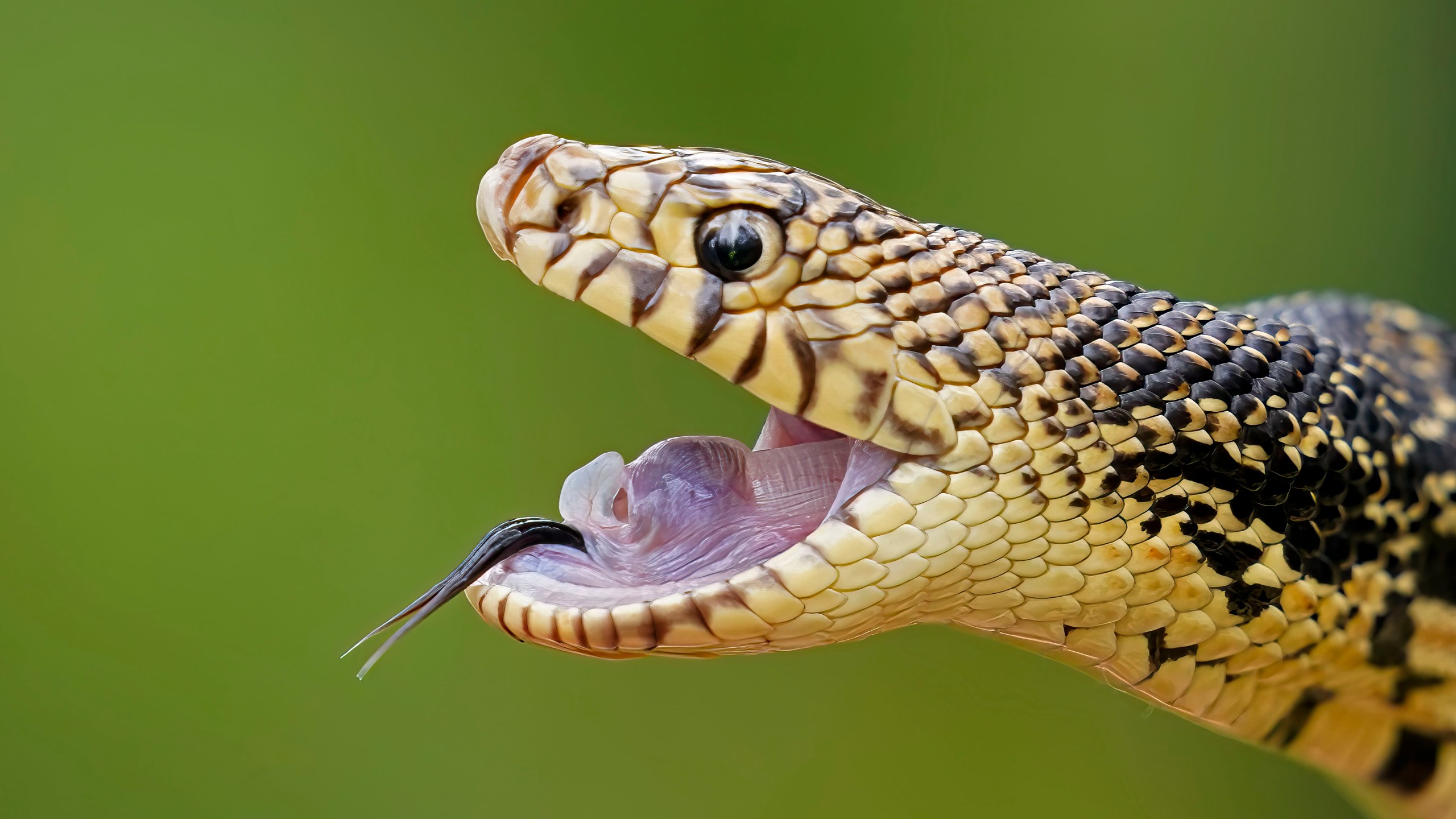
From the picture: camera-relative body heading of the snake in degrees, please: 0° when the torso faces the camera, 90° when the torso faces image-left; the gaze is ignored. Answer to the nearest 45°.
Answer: approximately 90°
